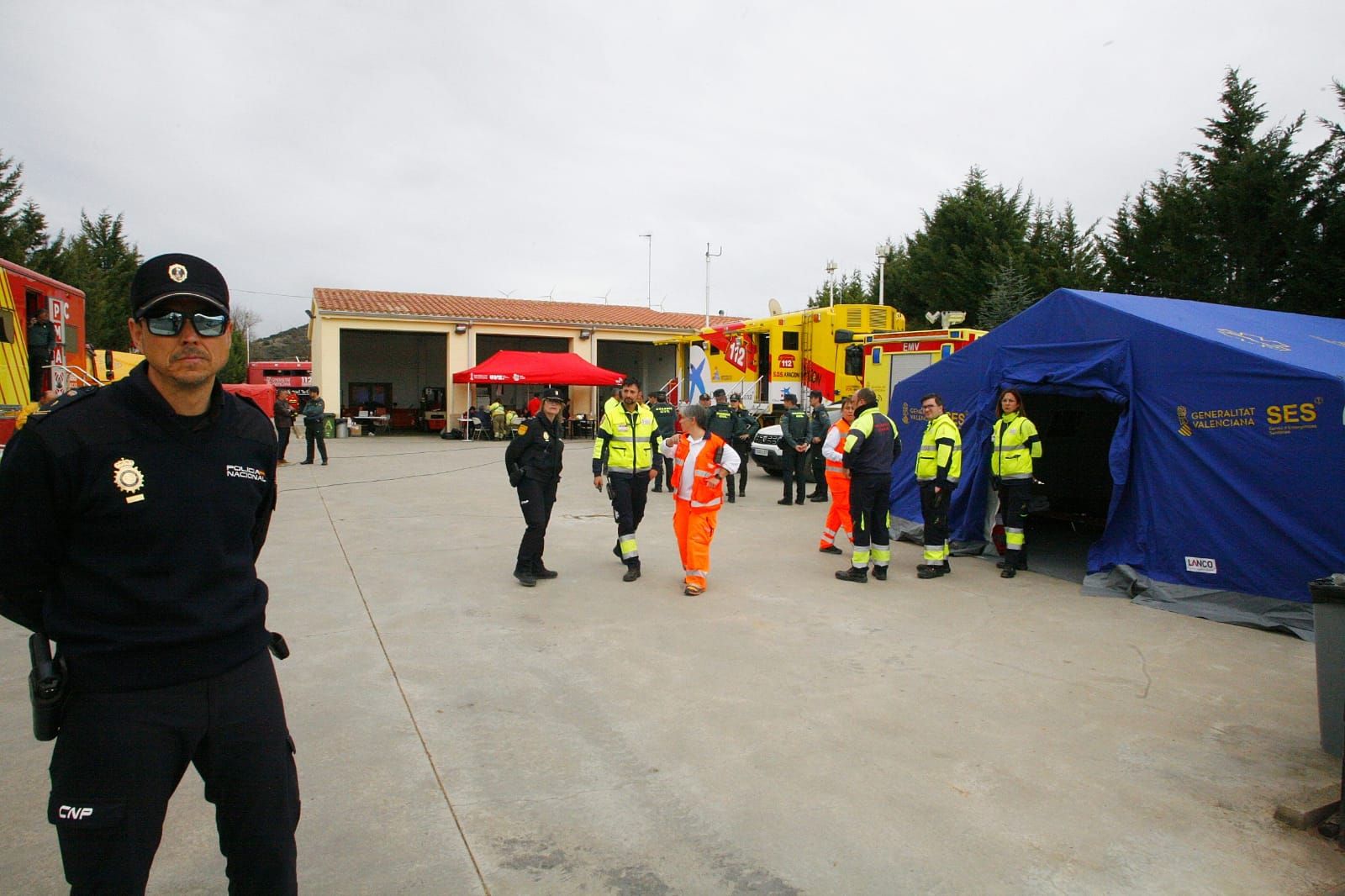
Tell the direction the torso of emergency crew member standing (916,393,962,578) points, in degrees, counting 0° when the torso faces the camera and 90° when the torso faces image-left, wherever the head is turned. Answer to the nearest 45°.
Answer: approximately 90°

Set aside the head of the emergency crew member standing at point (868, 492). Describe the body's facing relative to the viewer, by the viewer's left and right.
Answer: facing away from the viewer and to the left of the viewer

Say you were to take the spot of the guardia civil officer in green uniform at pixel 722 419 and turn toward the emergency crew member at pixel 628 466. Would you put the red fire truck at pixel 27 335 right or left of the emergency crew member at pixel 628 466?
right

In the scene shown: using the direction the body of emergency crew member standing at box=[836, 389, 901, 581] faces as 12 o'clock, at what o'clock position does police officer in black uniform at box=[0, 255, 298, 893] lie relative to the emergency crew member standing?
The police officer in black uniform is roughly at 8 o'clock from the emergency crew member standing.

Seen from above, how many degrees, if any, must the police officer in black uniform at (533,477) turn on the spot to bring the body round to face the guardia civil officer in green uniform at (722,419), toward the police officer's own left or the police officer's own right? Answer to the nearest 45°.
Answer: approximately 90° to the police officer's own left

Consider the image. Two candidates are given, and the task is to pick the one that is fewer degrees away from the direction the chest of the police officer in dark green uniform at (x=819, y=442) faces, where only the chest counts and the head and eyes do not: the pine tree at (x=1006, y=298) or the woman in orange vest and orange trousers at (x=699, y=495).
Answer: the woman in orange vest and orange trousers

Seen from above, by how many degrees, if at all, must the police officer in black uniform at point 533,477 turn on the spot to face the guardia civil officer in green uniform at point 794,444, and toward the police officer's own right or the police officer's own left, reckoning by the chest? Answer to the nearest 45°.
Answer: approximately 90° to the police officer's own left

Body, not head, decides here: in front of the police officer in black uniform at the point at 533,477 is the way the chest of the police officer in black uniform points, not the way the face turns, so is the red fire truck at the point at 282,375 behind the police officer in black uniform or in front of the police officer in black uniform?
behind
